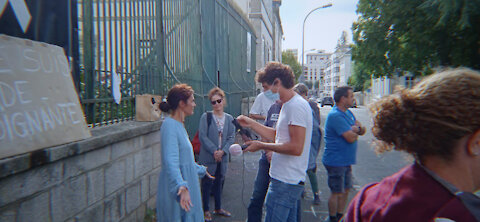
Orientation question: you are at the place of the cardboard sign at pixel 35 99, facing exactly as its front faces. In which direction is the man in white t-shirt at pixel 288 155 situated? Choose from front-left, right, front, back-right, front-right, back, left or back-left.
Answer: front-left

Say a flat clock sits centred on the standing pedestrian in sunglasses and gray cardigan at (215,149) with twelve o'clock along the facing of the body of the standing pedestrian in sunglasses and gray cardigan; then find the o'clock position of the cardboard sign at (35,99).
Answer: The cardboard sign is roughly at 1 o'clock from the standing pedestrian in sunglasses and gray cardigan.

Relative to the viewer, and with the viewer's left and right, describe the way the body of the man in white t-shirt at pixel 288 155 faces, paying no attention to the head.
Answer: facing to the left of the viewer

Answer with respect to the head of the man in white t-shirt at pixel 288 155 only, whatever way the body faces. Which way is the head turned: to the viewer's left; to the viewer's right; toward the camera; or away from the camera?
to the viewer's left

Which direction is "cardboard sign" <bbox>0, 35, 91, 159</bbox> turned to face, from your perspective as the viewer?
facing the viewer and to the right of the viewer

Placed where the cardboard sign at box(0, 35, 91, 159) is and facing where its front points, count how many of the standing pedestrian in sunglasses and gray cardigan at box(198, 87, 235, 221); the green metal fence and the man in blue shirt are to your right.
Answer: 0

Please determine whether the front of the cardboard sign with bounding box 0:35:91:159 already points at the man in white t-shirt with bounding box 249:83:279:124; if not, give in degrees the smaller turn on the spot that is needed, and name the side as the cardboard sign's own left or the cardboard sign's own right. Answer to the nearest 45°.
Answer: approximately 90° to the cardboard sign's own left

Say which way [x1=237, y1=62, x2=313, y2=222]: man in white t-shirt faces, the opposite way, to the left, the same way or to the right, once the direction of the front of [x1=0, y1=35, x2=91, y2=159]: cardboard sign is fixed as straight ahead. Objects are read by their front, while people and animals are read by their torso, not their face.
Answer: the opposite way

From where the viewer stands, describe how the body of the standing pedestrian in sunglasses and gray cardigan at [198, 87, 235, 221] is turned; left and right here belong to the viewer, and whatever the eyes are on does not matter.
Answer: facing the viewer
